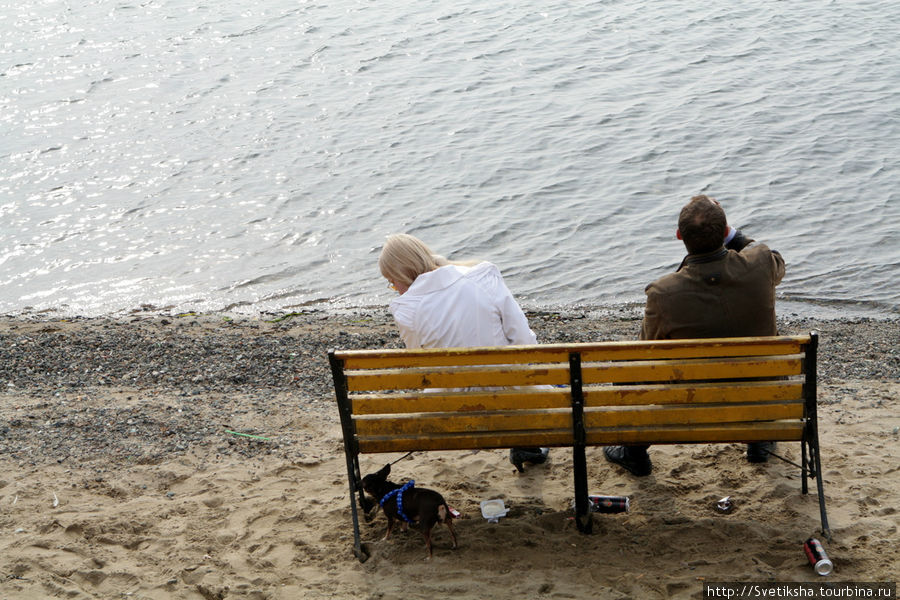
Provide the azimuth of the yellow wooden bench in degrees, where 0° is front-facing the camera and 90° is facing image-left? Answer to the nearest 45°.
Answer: approximately 180°

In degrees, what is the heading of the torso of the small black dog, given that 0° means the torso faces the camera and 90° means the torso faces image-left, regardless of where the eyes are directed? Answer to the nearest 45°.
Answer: approximately 135°

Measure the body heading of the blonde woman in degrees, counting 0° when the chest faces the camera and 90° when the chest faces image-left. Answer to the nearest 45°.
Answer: approximately 180°

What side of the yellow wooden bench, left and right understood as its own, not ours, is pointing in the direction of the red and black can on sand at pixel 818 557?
right

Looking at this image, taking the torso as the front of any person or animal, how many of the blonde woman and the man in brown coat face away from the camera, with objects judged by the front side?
2

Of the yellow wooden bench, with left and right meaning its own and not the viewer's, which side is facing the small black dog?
left

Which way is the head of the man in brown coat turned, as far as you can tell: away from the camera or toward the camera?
away from the camera

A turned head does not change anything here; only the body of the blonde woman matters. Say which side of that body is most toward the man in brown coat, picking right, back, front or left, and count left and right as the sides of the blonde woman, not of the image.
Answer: right

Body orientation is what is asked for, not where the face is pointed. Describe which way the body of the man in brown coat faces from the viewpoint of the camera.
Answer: away from the camera
